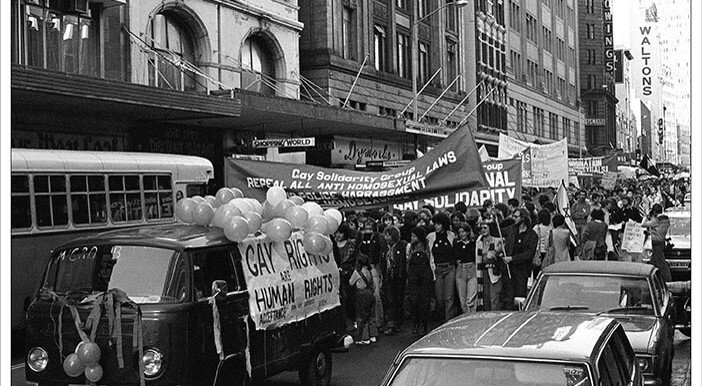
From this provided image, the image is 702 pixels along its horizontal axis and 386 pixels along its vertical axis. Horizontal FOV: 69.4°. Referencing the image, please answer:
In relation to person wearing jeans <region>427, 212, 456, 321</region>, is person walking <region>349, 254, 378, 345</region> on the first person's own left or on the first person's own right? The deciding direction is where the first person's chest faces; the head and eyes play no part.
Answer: on the first person's own right

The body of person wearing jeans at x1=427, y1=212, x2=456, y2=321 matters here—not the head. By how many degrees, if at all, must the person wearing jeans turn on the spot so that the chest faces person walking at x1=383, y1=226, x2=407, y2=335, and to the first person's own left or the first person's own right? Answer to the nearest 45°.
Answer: approximately 90° to the first person's own right

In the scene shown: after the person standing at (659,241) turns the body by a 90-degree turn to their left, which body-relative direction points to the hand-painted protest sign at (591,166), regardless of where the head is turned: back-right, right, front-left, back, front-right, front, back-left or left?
back

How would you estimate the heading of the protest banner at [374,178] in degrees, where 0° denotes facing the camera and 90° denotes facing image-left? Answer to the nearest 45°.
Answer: approximately 0°

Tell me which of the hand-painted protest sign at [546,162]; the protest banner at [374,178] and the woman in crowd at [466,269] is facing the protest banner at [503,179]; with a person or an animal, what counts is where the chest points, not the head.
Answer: the hand-painted protest sign

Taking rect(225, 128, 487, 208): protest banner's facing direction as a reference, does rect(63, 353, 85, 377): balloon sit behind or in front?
in front
